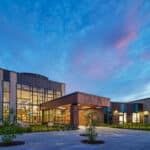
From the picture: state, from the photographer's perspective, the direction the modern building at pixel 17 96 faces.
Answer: facing the viewer and to the right of the viewer

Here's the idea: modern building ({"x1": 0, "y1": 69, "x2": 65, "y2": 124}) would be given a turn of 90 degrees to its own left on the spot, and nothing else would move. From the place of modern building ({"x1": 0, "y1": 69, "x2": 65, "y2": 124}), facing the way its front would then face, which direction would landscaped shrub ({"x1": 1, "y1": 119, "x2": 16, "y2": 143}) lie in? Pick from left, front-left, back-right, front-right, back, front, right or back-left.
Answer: back-right
